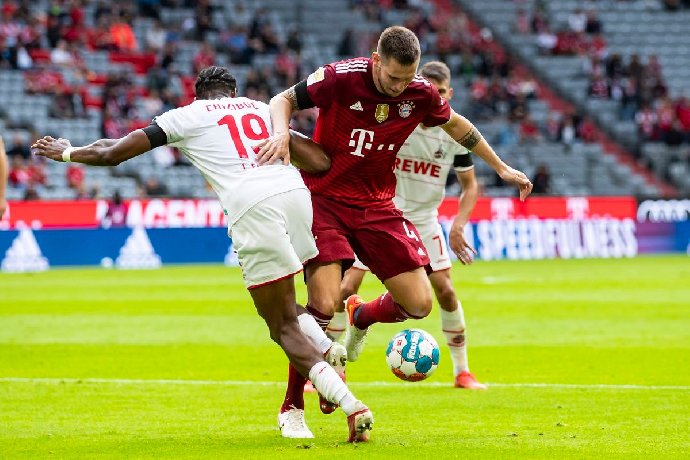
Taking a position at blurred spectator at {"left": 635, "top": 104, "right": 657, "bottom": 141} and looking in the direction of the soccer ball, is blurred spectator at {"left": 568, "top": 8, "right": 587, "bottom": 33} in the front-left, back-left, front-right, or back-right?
back-right

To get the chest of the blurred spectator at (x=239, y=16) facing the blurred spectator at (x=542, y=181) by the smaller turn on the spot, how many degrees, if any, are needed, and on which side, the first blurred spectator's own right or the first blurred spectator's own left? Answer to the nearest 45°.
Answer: approximately 45° to the first blurred spectator's own left

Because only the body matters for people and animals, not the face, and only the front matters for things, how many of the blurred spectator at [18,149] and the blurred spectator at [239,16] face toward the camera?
2

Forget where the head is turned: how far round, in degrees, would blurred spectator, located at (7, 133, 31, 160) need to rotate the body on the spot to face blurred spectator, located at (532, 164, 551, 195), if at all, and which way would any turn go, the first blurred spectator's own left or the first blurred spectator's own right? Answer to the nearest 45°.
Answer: approximately 90° to the first blurred spectator's own left

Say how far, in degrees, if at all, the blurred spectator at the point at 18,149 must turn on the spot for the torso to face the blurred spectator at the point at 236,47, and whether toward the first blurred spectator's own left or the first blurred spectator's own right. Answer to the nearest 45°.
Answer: approximately 135° to the first blurred spectator's own left

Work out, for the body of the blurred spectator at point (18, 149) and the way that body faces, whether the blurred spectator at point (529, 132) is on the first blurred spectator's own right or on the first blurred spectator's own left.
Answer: on the first blurred spectator's own left

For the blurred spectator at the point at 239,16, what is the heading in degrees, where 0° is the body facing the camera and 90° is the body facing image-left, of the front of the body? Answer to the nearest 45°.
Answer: approximately 0°

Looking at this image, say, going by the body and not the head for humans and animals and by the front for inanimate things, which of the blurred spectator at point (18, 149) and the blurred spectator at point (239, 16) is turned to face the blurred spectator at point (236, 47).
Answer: the blurred spectator at point (239, 16)

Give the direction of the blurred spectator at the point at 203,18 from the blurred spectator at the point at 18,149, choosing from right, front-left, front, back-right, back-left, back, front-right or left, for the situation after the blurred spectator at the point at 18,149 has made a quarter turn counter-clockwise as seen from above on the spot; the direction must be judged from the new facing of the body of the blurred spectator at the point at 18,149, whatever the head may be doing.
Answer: front-left

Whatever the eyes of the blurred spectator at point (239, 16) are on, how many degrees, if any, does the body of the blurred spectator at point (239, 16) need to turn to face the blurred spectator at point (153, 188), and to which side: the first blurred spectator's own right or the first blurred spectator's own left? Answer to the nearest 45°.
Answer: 0° — they already face them

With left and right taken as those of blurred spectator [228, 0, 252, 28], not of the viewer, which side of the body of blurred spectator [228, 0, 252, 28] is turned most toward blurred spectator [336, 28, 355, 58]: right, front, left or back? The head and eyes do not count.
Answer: left

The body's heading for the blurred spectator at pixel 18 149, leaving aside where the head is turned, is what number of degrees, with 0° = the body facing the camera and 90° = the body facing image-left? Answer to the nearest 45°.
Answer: approximately 0°
